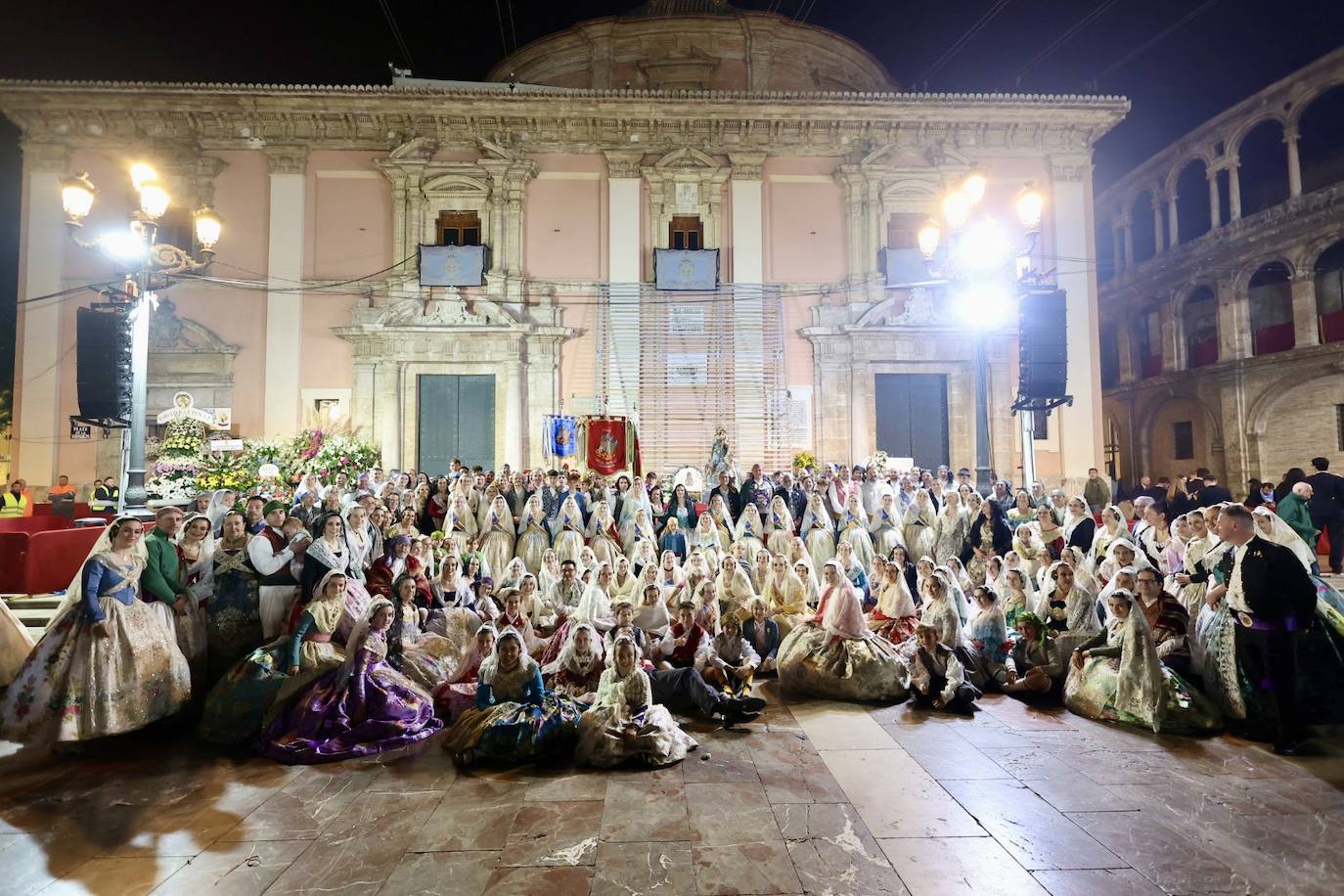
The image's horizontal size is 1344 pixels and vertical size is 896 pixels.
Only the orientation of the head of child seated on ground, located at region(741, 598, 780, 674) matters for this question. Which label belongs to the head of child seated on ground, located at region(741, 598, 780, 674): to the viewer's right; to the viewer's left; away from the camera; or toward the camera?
toward the camera

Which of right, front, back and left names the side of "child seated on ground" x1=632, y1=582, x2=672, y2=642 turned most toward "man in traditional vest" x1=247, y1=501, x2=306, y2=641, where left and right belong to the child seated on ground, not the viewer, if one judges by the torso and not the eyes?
right

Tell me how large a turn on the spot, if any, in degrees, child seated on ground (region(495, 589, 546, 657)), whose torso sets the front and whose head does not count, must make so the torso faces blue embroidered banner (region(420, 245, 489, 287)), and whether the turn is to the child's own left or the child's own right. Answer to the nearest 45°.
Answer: approximately 180°

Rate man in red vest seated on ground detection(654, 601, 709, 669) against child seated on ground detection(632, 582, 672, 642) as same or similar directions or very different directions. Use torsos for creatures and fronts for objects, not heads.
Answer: same or similar directions

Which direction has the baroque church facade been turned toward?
toward the camera

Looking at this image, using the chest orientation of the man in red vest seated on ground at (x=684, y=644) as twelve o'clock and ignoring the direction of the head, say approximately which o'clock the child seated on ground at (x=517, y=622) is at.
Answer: the child seated on ground at (x=517, y=622) is roughly at 3 o'clock from the man in red vest seated on ground at (x=684, y=644).

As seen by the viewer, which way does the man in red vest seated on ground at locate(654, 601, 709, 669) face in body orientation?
toward the camera

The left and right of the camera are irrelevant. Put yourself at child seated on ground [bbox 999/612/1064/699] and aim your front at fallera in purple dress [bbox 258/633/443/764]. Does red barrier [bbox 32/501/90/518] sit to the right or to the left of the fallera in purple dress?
right

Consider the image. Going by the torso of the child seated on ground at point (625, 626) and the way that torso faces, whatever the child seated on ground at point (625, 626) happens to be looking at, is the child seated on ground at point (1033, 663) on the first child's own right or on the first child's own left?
on the first child's own left

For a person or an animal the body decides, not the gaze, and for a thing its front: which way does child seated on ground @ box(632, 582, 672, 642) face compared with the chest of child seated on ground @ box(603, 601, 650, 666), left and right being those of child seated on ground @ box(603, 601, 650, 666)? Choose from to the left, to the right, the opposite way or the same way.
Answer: the same way

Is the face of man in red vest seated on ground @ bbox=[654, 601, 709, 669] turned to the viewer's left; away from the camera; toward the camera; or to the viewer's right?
toward the camera

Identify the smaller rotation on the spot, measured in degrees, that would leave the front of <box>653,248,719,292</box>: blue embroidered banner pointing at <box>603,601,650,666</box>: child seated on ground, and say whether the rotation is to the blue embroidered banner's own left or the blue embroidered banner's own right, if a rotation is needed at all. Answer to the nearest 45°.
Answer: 0° — it already faces them

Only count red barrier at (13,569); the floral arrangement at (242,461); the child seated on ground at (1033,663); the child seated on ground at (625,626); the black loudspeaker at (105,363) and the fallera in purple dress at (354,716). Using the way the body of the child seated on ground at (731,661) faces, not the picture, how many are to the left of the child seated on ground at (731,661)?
1

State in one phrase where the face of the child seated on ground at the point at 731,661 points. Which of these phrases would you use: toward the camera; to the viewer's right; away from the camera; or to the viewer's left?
toward the camera

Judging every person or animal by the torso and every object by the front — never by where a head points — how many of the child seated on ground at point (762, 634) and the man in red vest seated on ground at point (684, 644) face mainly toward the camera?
2
